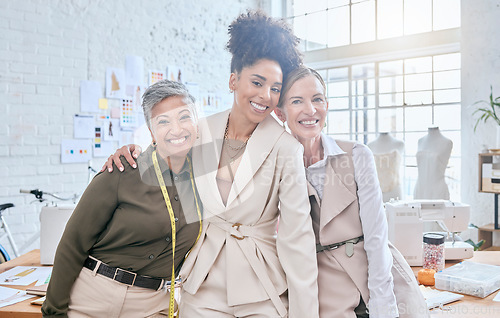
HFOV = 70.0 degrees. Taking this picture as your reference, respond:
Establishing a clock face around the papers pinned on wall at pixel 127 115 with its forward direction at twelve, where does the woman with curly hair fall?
The woman with curly hair is roughly at 12 o'clock from the papers pinned on wall.

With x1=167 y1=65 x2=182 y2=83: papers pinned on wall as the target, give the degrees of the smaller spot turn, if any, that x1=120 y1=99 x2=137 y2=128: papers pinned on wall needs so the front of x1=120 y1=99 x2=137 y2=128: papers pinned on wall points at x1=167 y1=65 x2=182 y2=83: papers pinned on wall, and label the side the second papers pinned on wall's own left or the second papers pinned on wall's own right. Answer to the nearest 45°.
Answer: approximately 135° to the second papers pinned on wall's own left

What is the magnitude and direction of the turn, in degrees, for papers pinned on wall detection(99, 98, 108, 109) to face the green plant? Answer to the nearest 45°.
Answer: approximately 45° to its left
